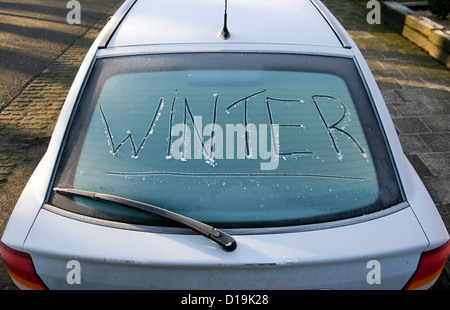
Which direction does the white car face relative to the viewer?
away from the camera

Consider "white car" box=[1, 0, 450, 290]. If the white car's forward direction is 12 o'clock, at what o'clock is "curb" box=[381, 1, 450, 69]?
The curb is roughly at 1 o'clock from the white car.
